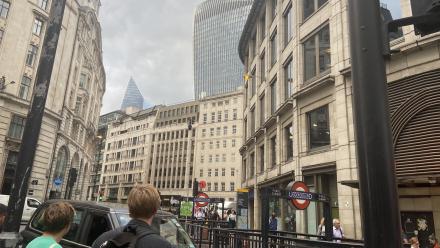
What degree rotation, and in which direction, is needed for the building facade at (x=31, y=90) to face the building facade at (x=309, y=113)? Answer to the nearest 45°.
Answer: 0° — it already faces it

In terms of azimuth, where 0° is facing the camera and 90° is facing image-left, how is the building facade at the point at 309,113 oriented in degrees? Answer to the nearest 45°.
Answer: approximately 45°

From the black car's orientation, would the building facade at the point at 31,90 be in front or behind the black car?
behind

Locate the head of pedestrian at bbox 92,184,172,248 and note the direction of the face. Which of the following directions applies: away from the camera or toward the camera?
away from the camera

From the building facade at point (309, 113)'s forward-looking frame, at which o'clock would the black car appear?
The black car is roughly at 11 o'clock from the building facade.

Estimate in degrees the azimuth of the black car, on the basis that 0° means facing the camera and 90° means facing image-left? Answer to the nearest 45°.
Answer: approximately 315°

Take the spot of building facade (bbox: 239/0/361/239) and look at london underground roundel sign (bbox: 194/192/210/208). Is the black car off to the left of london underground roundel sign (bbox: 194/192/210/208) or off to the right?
left

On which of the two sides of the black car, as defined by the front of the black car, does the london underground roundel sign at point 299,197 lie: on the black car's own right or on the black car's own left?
on the black car's own left

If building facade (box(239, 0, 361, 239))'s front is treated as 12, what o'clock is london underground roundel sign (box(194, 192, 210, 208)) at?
The london underground roundel sign is roughly at 1 o'clock from the building facade.

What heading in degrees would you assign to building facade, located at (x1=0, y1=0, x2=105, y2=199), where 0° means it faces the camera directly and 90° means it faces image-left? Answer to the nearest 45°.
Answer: approximately 315°
